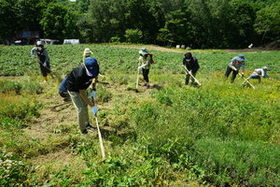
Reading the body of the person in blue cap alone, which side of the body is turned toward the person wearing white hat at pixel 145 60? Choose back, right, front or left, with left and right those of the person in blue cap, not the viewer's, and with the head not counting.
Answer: left

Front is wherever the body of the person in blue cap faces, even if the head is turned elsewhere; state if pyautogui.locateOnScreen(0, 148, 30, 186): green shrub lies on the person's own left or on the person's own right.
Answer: on the person's own right

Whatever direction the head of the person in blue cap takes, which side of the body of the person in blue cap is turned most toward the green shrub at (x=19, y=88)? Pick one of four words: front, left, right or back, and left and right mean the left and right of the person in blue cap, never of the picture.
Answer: back

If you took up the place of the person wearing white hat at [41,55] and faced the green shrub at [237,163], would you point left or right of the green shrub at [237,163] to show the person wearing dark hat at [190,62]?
left

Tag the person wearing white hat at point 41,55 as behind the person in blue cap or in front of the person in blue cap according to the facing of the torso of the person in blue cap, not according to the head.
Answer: behind

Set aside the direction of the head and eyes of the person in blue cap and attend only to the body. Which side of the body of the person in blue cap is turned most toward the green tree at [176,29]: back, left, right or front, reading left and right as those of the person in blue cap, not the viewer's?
left

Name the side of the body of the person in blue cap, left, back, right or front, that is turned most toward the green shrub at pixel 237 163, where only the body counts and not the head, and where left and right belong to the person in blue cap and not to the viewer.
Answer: front

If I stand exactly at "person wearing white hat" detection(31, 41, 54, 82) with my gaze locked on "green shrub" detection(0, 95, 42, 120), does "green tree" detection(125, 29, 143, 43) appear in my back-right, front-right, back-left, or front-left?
back-left

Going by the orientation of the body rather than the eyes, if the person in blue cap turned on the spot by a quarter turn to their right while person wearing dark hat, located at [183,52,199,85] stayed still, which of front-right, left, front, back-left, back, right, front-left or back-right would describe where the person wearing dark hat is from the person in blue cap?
back

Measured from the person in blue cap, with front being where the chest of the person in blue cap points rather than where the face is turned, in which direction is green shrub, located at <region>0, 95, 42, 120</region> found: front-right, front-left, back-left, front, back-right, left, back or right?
back

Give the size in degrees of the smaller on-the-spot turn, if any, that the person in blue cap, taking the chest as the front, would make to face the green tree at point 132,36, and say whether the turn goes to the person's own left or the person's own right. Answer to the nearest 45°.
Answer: approximately 135° to the person's own left

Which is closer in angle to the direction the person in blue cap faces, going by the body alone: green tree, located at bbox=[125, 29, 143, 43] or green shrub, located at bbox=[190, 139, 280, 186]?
the green shrub

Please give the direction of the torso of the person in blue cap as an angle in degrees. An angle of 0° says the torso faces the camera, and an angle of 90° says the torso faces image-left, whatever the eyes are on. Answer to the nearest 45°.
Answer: approximately 315°
